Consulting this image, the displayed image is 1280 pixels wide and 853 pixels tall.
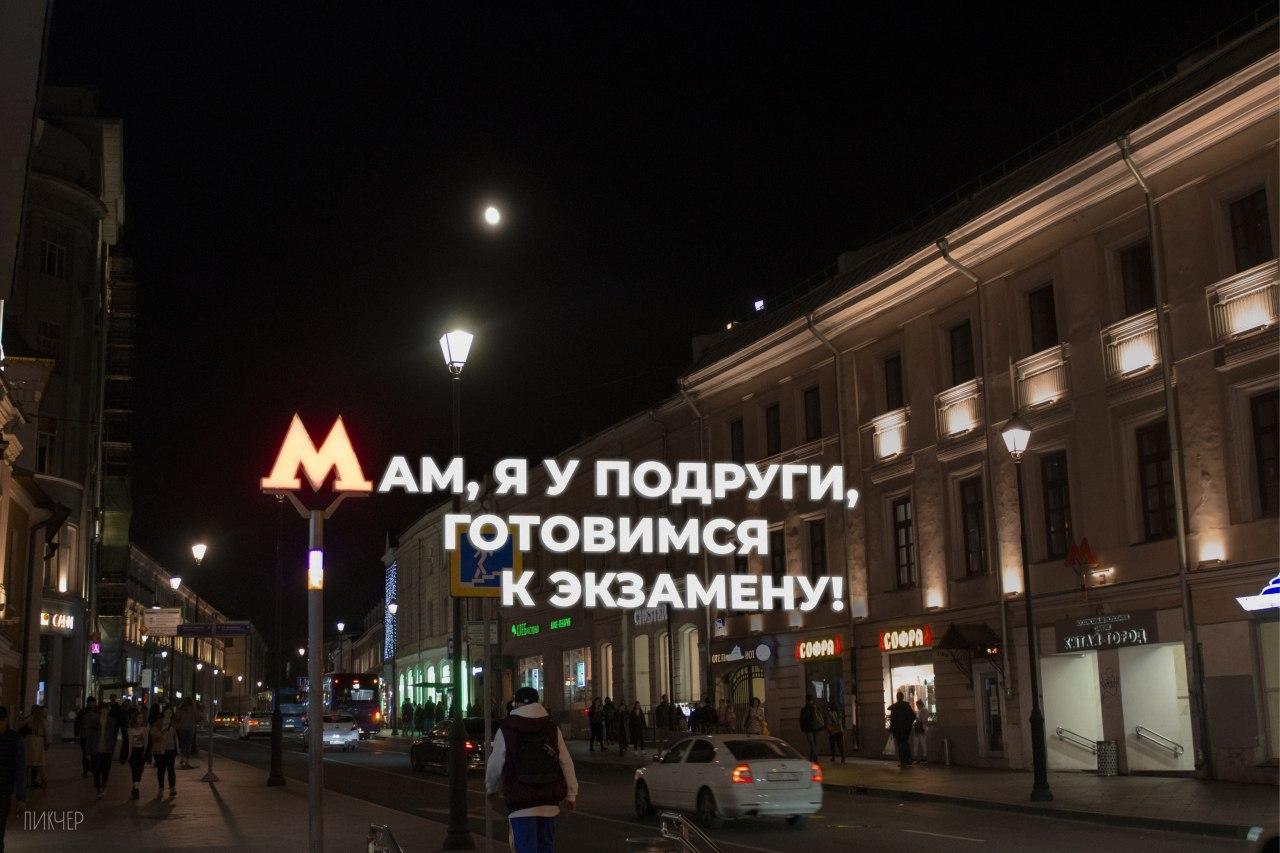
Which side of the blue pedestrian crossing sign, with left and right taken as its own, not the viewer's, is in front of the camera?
front

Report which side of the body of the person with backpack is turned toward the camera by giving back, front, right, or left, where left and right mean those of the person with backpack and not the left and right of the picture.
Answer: back

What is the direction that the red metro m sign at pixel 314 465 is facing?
toward the camera

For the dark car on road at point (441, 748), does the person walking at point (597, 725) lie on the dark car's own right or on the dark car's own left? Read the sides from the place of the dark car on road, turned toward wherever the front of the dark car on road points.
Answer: on the dark car's own right

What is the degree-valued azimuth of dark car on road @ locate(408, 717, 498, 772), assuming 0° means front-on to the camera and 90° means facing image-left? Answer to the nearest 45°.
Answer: approximately 135°

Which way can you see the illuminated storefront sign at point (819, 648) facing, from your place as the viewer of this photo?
facing the viewer and to the left of the viewer

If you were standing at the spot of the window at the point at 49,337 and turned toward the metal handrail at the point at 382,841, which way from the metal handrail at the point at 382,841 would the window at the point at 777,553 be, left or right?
left

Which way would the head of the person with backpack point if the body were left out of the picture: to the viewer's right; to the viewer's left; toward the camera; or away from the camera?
away from the camera

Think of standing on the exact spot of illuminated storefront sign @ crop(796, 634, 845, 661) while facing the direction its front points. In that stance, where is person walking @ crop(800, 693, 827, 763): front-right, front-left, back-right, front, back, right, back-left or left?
front-left

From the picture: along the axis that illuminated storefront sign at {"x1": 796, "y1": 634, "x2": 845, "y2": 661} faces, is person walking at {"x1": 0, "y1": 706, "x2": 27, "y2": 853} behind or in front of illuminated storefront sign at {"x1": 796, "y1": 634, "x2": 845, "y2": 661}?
in front
